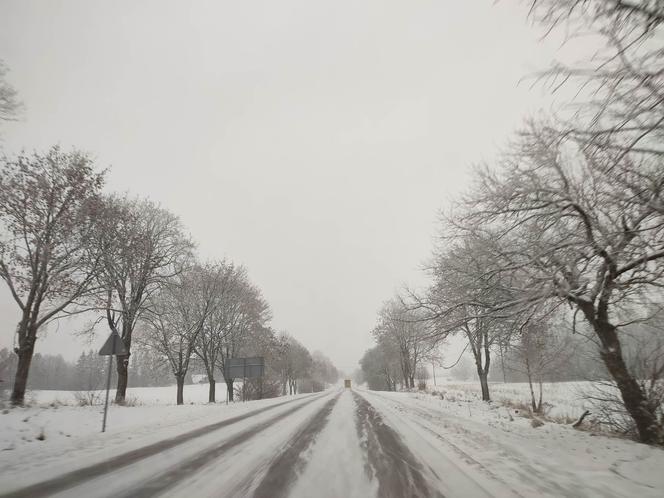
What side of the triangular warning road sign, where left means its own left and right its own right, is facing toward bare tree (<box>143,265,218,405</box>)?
front

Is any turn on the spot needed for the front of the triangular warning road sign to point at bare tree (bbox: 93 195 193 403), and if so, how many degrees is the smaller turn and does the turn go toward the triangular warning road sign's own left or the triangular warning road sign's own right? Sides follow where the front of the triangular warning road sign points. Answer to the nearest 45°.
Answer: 0° — it already faces it

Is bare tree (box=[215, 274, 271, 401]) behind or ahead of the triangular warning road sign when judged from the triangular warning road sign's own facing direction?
ahead

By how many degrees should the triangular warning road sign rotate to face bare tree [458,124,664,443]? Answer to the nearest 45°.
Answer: approximately 135° to its right

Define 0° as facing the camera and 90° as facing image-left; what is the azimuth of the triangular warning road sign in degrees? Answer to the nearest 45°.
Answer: approximately 180°

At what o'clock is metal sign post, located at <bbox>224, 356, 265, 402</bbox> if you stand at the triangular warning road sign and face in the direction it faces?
The metal sign post is roughly at 1 o'clock from the triangular warning road sign.
